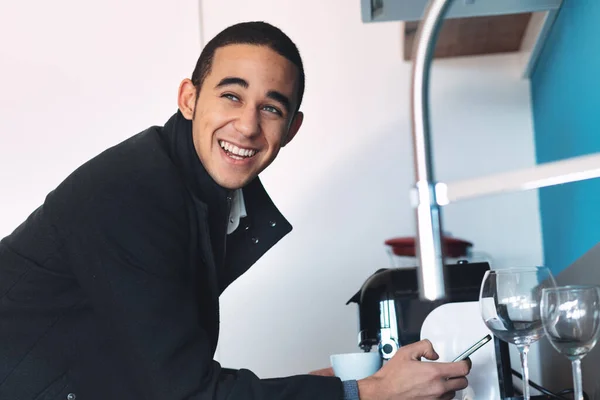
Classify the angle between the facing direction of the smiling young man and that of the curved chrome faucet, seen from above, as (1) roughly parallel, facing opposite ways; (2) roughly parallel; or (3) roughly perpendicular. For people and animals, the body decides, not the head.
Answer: roughly parallel, facing opposite ways

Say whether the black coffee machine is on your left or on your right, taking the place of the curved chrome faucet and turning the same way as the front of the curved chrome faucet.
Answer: on your right

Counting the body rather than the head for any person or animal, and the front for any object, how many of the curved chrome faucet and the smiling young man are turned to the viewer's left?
1

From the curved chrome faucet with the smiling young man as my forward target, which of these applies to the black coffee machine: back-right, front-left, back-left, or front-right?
front-right

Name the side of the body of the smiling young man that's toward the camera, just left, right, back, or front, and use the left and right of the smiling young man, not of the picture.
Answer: right

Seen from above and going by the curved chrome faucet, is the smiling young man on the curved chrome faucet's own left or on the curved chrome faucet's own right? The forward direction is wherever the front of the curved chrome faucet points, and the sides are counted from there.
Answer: on the curved chrome faucet's own right

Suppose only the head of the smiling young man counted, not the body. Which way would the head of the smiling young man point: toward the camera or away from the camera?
toward the camera

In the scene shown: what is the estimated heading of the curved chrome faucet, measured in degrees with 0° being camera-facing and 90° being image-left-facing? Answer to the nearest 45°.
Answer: approximately 90°

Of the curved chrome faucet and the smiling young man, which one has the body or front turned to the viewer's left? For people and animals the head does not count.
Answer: the curved chrome faucet
